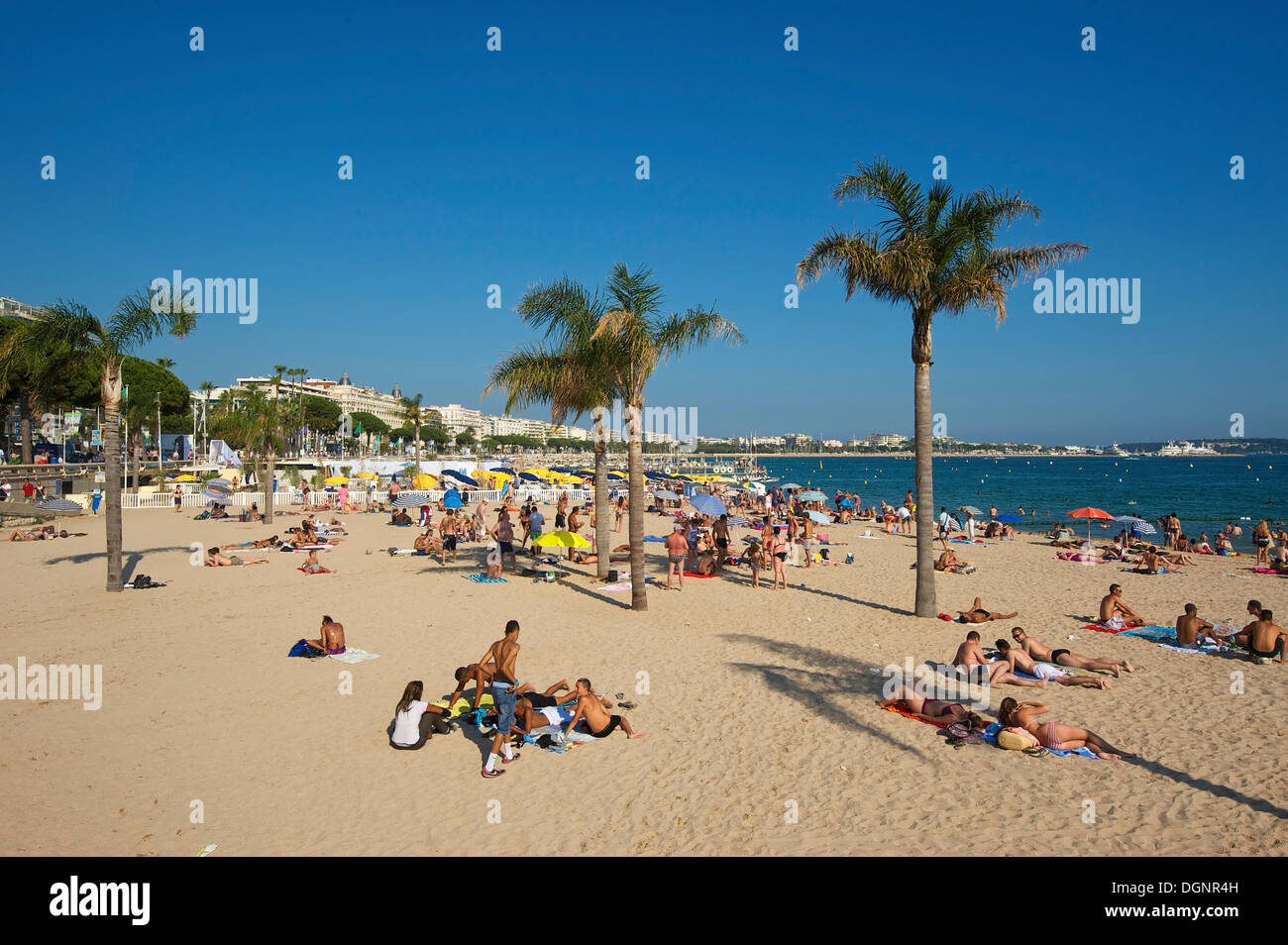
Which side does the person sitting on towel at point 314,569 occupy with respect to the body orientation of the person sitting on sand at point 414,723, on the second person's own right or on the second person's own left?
on the second person's own left

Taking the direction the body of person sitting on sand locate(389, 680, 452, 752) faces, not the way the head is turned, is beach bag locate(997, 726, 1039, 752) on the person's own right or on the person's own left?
on the person's own right

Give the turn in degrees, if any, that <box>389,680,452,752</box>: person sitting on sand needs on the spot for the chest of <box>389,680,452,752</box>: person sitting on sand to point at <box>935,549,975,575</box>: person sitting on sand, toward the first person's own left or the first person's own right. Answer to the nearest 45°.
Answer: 0° — they already face them

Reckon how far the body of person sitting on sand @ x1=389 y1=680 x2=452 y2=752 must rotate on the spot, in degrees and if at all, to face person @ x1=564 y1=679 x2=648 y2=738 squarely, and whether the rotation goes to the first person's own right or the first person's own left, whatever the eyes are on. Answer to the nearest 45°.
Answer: approximately 45° to the first person's own right

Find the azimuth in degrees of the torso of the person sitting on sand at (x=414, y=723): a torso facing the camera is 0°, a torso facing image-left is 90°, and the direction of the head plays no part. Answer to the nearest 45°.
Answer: approximately 225°
